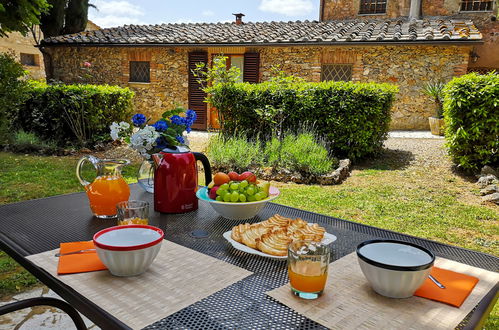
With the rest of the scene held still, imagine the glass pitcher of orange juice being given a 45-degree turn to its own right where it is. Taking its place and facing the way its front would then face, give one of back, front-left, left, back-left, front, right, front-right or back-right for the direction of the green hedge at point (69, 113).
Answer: back-left

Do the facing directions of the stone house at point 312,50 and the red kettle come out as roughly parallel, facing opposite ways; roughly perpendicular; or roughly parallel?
roughly perpendicular

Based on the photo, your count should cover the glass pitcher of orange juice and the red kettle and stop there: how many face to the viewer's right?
1

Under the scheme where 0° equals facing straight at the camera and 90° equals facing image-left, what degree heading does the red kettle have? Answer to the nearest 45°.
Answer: approximately 90°

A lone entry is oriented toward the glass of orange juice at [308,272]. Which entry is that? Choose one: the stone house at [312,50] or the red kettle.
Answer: the stone house

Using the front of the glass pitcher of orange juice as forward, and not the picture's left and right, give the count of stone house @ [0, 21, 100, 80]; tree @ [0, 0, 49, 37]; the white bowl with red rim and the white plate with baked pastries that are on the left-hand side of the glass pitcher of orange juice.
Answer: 2

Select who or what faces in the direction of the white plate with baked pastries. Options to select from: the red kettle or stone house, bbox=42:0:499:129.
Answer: the stone house

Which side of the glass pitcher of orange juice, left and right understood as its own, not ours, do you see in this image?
right

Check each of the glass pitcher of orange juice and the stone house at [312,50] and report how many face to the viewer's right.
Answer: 1

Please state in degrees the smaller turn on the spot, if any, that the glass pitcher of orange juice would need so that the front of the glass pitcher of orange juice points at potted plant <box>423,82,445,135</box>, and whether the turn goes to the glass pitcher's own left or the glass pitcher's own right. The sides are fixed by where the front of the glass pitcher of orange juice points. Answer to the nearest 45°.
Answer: approximately 45° to the glass pitcher's own left

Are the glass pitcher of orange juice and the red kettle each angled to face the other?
yes

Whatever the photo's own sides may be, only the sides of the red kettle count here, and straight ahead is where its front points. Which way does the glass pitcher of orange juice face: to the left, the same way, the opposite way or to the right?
the opposite way
